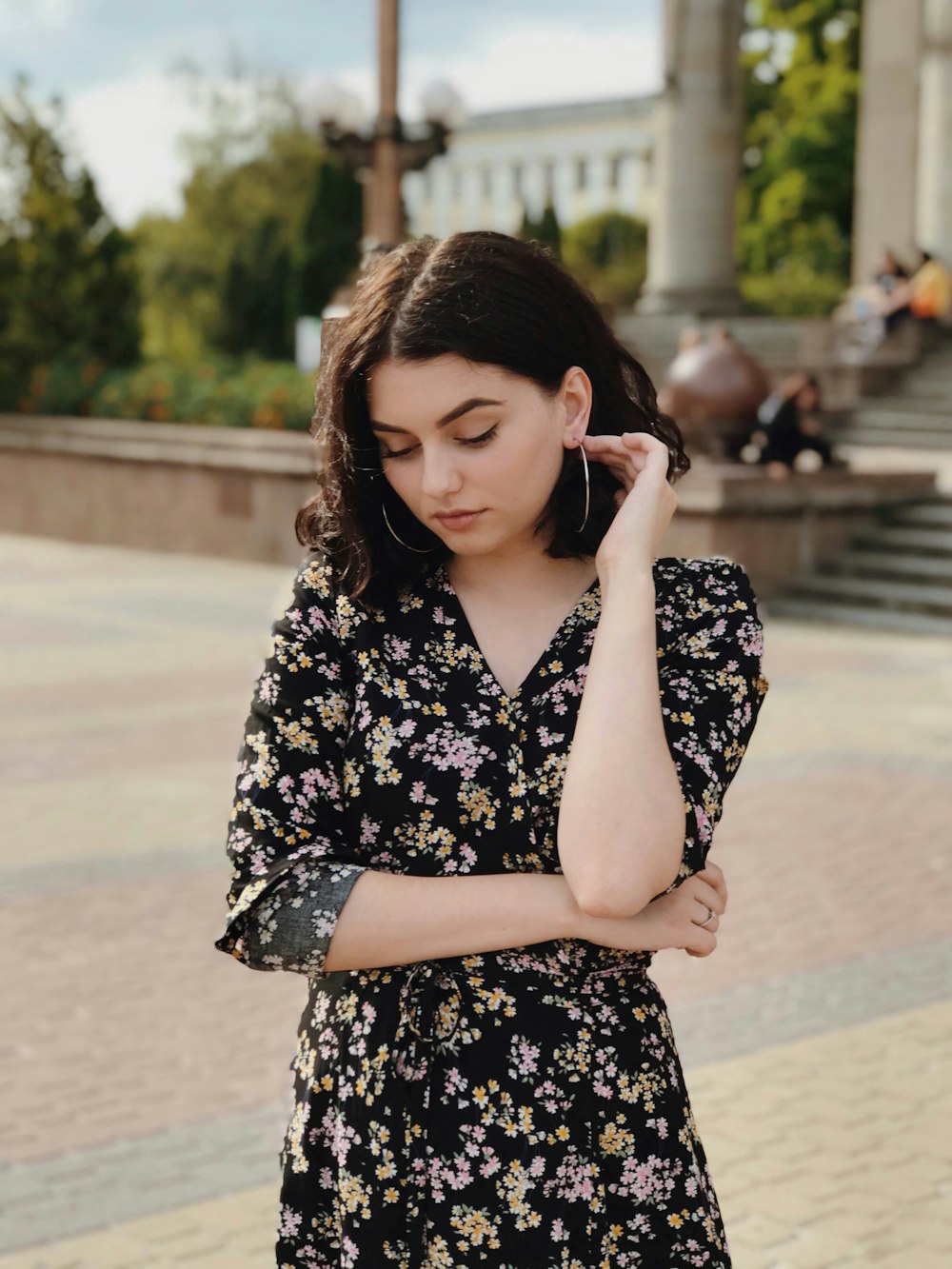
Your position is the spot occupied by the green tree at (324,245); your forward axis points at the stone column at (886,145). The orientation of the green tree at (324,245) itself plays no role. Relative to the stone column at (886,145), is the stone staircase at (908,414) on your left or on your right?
right

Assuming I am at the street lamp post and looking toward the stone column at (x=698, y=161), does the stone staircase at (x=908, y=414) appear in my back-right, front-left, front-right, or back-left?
front-right

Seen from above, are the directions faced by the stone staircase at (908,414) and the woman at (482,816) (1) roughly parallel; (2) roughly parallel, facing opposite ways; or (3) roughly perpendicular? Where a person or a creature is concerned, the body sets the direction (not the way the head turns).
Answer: roughly parallel

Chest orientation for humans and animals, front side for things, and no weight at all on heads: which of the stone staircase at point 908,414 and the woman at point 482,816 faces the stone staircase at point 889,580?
the stone staircase at point 908,414

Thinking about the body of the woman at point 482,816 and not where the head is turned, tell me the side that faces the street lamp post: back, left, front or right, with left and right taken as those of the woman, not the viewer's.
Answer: back

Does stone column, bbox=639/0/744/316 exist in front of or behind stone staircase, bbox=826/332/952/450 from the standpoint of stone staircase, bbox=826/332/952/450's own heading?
behind

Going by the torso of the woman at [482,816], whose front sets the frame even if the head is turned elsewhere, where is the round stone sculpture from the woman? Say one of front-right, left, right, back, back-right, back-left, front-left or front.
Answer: back

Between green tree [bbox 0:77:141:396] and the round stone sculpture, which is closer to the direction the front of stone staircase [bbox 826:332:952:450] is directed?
the round stone sculpture

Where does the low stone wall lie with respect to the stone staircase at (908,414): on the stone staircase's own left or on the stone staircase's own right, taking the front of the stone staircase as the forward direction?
on the stone staircase's own right

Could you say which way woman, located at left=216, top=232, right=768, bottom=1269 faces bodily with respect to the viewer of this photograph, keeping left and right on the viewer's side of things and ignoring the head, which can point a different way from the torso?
facing the viewer

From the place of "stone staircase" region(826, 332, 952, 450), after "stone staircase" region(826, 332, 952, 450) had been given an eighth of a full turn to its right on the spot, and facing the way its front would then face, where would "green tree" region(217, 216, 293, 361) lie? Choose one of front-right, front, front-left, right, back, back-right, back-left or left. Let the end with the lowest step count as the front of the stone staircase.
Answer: right

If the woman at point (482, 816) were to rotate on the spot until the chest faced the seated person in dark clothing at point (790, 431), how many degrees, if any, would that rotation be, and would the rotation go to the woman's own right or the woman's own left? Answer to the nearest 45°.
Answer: approximately 180°

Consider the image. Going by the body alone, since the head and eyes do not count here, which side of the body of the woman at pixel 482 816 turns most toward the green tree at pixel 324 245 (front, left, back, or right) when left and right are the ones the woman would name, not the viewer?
back

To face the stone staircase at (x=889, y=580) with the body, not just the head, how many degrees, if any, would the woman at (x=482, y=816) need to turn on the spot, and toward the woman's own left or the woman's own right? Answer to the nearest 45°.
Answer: approximately 180°

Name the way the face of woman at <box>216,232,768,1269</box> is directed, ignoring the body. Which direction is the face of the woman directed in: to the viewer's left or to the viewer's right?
to the viewer's left
